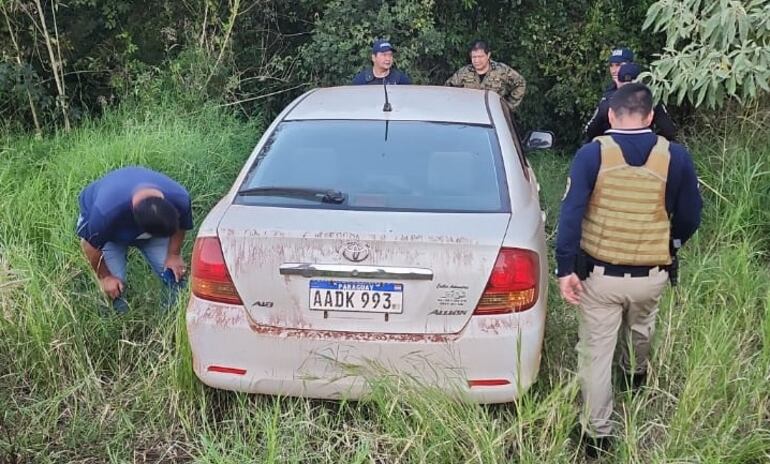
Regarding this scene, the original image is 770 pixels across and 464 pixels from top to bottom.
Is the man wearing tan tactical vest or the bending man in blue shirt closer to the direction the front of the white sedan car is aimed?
the bending man in blue shirt

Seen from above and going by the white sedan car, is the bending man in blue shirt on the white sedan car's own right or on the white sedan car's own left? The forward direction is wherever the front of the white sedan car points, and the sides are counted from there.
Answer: on the white sedan car's own left

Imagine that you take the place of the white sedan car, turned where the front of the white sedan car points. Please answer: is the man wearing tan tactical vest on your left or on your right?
on your right

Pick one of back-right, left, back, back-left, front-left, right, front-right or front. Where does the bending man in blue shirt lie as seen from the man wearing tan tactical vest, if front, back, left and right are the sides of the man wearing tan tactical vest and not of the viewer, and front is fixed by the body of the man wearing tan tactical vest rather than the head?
left

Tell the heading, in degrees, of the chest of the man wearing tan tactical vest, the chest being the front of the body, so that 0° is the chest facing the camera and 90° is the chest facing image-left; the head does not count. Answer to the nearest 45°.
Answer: approximately 180°

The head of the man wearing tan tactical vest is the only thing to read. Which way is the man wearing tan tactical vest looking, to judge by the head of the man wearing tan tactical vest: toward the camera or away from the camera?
away from the camera

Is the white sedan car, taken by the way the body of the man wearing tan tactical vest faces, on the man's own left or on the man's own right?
on the man's own left

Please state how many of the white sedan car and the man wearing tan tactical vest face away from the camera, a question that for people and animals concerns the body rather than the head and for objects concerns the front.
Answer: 2

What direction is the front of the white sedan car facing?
away from the camera
